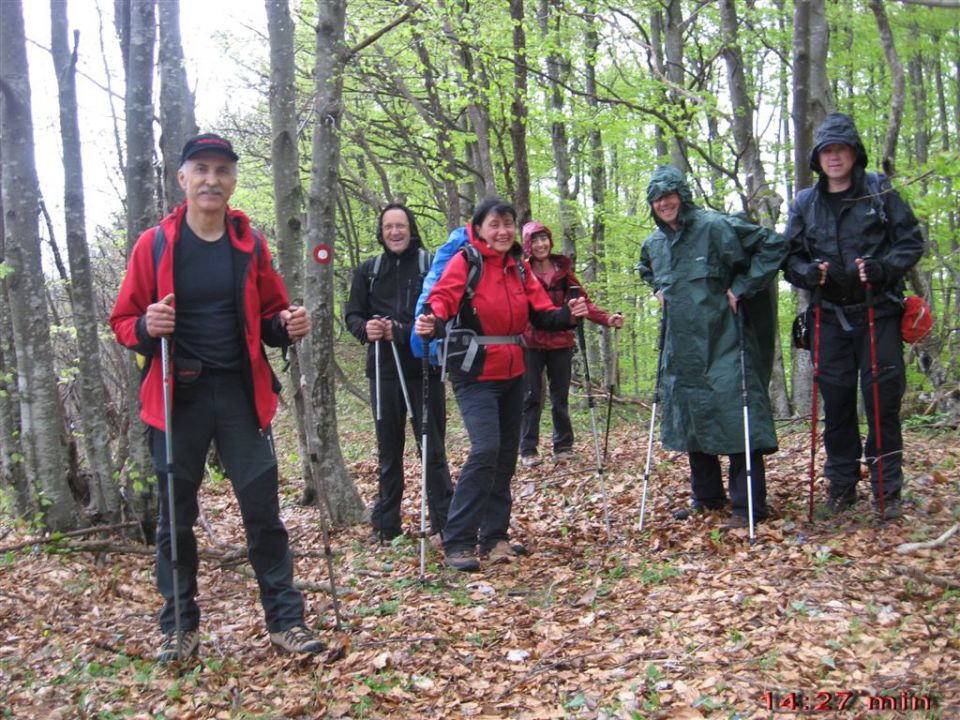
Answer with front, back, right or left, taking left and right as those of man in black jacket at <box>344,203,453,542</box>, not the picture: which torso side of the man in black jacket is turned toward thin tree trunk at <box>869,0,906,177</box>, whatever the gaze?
left

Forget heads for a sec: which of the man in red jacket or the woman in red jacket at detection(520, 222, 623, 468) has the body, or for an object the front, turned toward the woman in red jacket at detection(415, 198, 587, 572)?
the woman in red jacket at detection(520, 222, 623, 468)

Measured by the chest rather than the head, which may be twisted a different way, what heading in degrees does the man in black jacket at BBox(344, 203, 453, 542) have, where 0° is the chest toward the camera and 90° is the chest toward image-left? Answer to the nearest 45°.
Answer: approximately 0°

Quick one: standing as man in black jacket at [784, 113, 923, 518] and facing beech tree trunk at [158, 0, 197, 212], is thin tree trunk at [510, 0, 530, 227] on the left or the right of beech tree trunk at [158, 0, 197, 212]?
right

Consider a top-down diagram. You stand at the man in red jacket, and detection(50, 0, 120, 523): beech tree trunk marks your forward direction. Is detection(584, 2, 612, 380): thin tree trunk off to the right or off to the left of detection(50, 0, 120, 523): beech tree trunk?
right

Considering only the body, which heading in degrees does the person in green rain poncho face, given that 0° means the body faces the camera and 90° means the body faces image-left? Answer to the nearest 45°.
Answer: approximately 45°

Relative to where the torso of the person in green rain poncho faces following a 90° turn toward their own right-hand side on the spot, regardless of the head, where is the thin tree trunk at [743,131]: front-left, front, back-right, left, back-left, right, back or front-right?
front-right

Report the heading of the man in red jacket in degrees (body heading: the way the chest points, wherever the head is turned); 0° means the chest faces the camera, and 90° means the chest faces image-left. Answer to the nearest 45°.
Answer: approximately 0°
